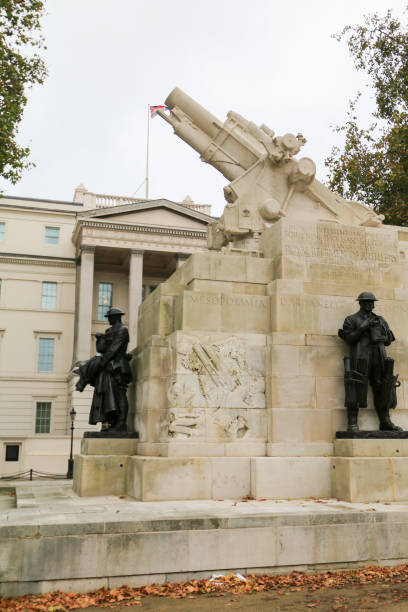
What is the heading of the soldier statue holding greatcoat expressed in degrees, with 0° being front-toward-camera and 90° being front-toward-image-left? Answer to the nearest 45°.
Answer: approximately 90°

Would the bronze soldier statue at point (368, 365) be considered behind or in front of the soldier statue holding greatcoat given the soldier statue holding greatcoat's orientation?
behind
